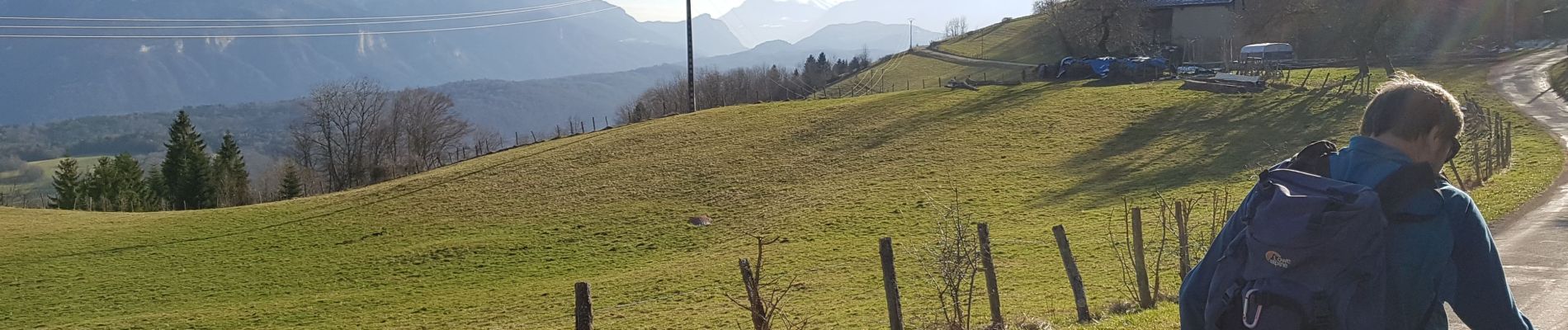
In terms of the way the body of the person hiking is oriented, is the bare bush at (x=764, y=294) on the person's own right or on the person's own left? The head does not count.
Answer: on the person's own left

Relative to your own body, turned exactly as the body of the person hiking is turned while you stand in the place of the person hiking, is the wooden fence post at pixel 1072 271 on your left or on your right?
on your left

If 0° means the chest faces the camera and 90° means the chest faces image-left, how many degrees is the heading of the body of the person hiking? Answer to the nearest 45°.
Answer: approximately 225°

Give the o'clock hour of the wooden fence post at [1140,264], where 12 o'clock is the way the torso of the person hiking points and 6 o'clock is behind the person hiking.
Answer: The wooden fence post is roughly at 10 o'clock from the person hiking.

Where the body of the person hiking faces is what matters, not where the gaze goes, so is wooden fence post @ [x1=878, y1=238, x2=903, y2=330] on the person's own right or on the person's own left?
on the person's own left

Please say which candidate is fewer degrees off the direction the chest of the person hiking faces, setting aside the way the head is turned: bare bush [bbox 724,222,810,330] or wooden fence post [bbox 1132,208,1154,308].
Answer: the wooden fence post

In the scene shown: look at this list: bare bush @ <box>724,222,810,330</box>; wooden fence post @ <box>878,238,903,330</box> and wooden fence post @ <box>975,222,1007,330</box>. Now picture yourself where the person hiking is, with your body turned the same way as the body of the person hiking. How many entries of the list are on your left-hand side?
3

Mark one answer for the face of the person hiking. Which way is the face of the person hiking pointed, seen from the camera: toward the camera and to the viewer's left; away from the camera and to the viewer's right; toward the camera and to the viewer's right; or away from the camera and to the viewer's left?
away from the camera and to the viewer's right

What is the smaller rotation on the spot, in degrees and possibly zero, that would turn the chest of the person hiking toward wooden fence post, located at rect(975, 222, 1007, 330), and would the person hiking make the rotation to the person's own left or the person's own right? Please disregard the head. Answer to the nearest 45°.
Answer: approximately 90° to the person's own left
